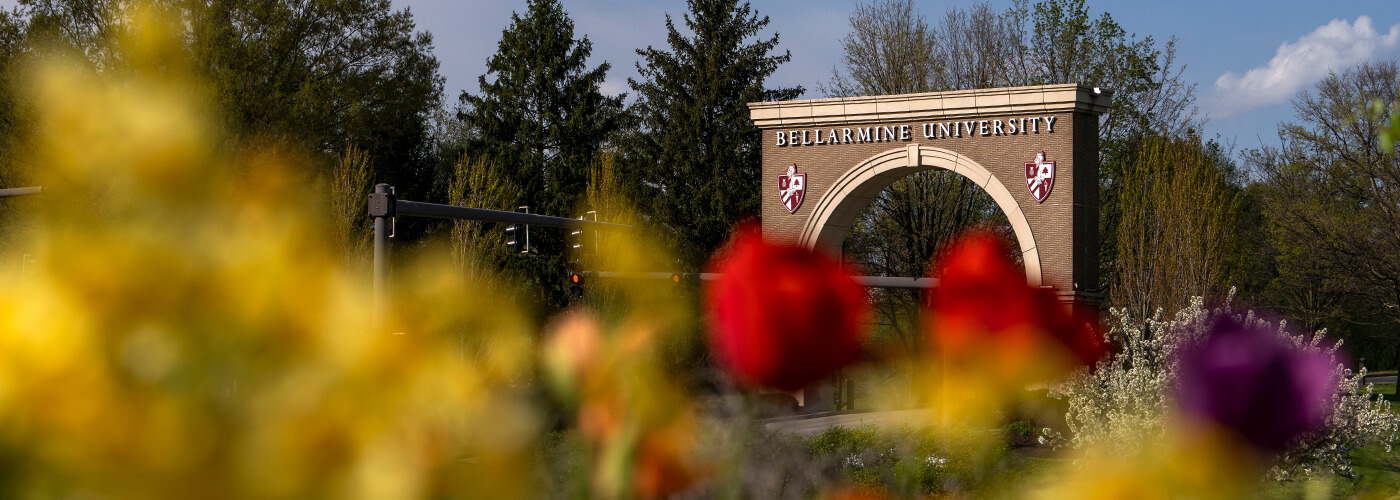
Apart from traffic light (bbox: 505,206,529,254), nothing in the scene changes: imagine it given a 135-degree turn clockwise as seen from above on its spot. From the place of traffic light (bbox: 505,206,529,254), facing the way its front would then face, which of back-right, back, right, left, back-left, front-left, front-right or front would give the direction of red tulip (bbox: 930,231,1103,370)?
back-right

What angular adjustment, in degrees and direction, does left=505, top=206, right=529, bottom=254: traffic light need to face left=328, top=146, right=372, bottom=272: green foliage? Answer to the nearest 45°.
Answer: approximately 45° to its right

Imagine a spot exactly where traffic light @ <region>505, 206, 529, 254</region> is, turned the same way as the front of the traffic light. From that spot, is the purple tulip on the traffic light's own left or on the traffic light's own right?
on the traffic light's own left

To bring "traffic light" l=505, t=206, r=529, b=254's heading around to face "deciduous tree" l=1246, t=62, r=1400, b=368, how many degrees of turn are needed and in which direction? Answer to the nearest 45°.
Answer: approximately 180°

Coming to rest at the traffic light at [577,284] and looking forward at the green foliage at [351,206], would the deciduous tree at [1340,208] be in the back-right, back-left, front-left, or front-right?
back-right
